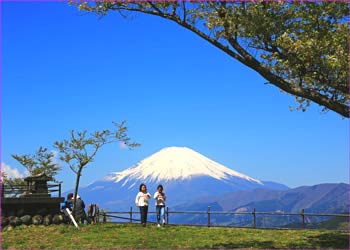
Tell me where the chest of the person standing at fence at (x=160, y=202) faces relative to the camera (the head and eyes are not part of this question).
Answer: toward the camera

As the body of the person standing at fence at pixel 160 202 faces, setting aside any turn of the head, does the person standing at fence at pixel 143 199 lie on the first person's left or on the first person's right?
on the first person's right
